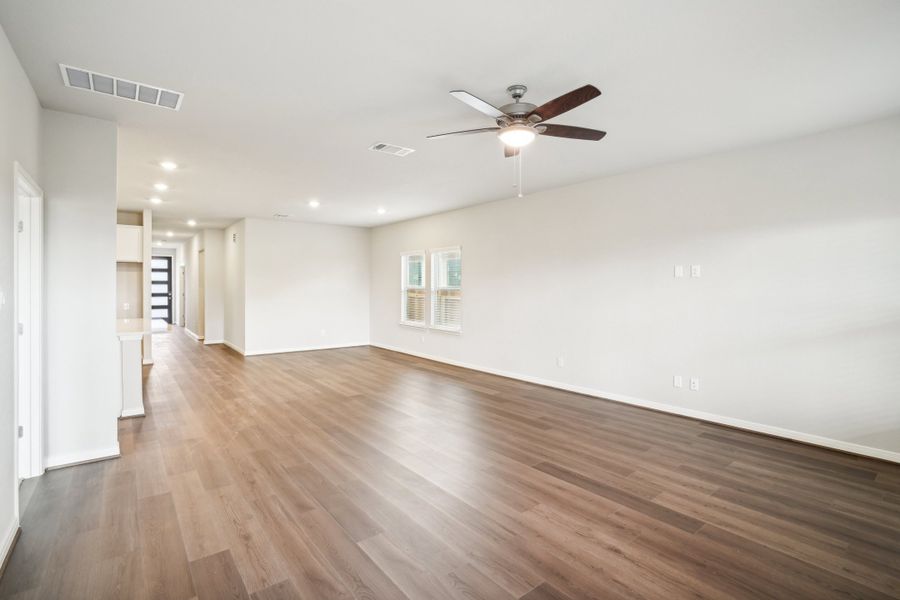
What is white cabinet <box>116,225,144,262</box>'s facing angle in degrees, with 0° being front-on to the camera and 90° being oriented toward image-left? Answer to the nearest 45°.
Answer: approximately 0°

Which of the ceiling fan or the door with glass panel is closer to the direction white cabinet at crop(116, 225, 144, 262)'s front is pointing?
the ceiling fan

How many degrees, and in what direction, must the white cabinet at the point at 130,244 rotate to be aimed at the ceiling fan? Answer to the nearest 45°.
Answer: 0° — it already faces it

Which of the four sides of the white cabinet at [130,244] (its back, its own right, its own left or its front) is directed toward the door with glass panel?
back

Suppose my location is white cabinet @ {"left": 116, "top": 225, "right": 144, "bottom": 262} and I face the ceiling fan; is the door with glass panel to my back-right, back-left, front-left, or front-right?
back-left
